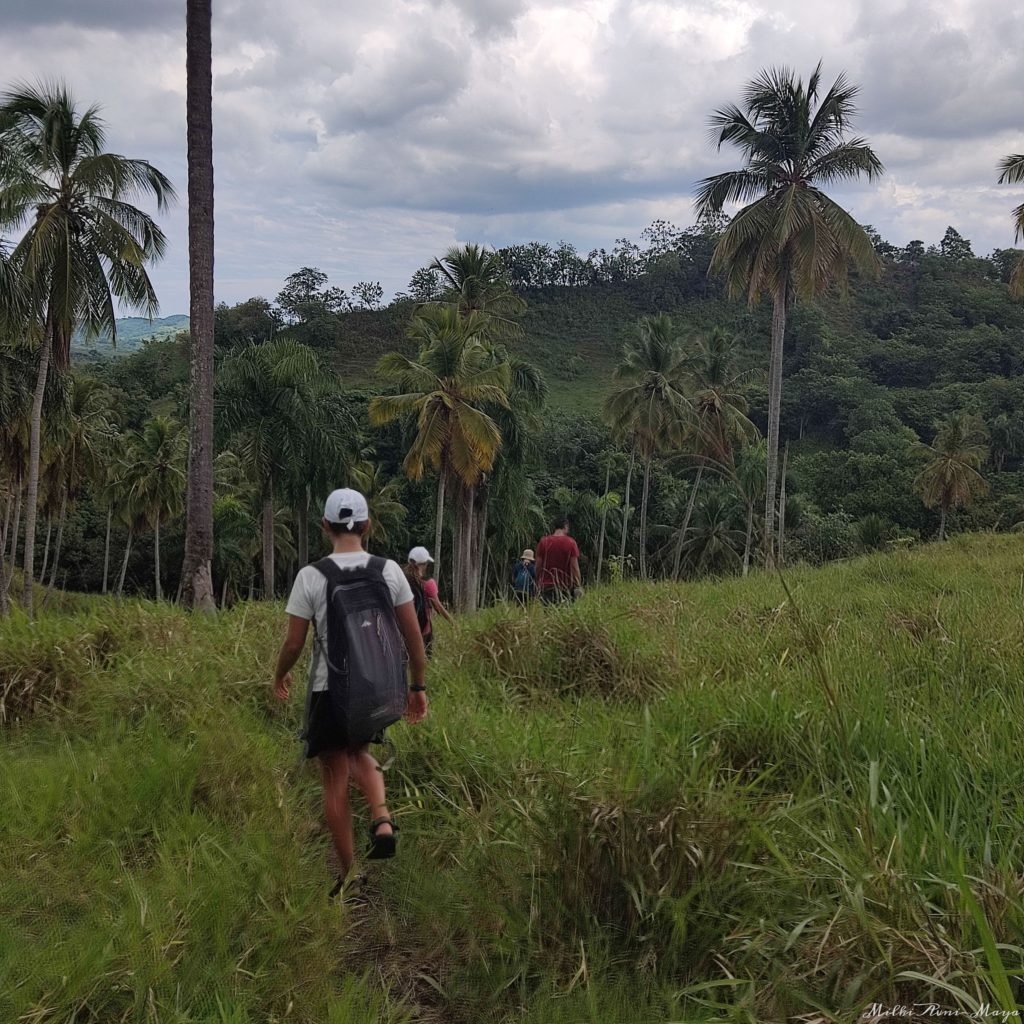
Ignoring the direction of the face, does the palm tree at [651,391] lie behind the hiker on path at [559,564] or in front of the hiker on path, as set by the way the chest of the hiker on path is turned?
in front

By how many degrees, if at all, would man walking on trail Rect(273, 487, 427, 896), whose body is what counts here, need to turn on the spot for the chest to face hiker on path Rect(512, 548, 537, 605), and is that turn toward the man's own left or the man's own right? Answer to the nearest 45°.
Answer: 0° — they already face them

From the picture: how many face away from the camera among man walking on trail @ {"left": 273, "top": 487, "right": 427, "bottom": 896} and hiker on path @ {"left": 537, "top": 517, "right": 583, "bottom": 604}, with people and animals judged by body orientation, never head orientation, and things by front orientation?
2

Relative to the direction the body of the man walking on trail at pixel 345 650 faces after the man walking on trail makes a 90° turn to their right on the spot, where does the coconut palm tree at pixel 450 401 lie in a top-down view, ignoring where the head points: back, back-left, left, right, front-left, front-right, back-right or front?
left

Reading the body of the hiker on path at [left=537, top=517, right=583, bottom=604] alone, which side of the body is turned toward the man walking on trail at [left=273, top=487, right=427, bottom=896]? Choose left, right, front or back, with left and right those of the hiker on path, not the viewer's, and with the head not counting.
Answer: back

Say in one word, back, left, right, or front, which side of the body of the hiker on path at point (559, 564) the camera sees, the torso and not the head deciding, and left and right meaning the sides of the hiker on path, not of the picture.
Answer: back

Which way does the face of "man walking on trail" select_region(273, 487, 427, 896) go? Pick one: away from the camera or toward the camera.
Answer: away from the camera

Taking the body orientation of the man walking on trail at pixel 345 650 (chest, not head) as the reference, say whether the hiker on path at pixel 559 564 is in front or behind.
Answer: in front

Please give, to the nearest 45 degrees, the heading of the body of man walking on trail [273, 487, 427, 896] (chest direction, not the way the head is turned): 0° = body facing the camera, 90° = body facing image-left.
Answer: approximately 180°

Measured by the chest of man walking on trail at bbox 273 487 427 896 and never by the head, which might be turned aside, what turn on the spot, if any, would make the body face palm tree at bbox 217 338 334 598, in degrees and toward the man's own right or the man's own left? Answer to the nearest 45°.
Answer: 0° — they already face it

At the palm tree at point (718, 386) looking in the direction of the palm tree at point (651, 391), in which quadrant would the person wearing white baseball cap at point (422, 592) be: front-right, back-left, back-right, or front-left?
front-left

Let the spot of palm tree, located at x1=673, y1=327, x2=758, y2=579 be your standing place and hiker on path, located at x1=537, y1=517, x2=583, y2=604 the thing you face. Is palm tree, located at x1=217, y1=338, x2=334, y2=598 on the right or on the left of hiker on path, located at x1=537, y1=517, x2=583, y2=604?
right
